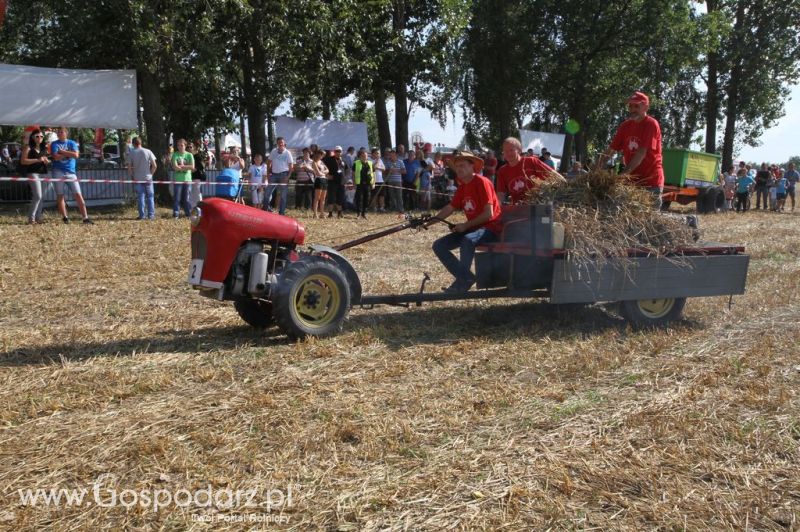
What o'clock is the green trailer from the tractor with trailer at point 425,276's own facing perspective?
The green trailer is roughly at 4 o'clock from the tractor with trailer.

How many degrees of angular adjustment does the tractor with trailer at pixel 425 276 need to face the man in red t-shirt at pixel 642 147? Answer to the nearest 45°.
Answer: approximately 135° to its right

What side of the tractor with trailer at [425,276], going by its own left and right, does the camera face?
left

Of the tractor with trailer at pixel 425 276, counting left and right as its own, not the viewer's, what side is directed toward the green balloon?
right

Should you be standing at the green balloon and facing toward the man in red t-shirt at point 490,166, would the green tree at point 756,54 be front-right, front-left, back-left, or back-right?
back-left

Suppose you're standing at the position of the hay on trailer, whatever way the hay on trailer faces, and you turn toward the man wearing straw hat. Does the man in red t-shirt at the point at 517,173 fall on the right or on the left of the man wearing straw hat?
right

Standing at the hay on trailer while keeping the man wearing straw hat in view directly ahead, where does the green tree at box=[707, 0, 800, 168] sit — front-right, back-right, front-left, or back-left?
back-right
